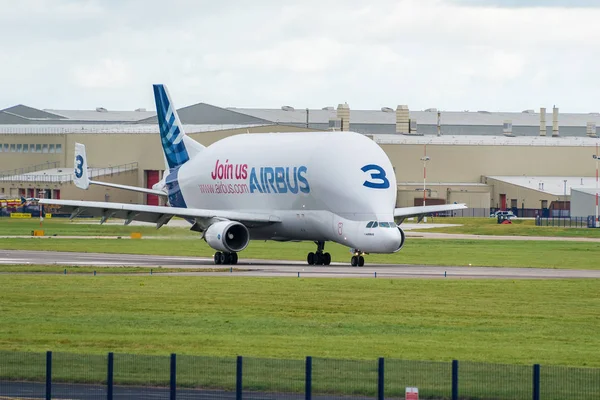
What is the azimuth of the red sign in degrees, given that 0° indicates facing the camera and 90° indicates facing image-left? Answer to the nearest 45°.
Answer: approximately 0°
